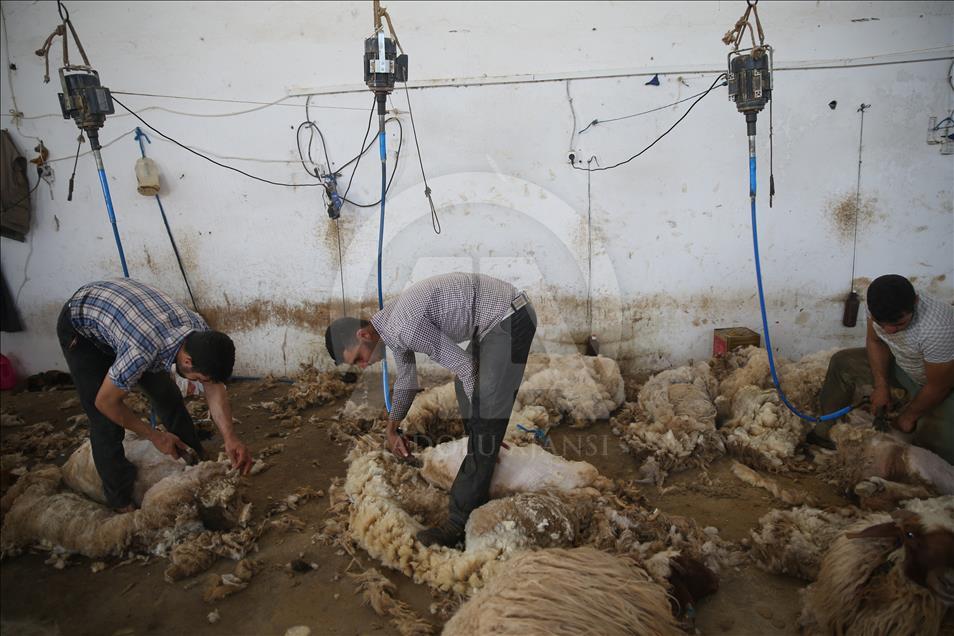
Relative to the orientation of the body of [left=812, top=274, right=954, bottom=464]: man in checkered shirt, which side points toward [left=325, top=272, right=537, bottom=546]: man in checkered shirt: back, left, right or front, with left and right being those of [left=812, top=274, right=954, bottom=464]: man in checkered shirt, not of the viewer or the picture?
front

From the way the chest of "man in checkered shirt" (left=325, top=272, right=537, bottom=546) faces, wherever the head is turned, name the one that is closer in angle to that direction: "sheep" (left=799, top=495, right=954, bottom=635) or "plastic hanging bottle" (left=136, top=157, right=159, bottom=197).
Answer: the plastic hanging bottle

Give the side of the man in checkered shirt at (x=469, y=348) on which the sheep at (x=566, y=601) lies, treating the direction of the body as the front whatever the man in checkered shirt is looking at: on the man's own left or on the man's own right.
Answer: on the man's own left

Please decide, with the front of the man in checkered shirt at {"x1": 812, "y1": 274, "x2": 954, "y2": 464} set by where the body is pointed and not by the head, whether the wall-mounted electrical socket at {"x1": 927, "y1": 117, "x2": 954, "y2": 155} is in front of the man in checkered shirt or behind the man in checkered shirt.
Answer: behind

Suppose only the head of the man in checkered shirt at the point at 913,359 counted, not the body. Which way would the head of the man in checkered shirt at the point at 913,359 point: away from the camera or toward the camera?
toward the camera

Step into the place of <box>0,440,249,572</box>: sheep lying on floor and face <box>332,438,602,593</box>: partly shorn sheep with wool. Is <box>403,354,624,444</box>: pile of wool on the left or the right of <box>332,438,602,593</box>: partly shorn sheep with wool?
left

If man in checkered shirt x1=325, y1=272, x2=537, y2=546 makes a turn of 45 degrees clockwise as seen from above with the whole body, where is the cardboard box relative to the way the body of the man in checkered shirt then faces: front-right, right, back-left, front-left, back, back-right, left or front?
right

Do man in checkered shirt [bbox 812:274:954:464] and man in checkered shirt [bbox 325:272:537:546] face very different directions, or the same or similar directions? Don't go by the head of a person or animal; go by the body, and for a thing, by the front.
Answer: same or similar directions

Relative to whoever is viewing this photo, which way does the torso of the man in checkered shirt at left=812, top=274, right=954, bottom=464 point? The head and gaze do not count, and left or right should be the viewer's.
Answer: facing the viewer and to the left of the viewer

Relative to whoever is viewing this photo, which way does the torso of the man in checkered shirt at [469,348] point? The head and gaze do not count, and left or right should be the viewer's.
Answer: facing to the left of the viewer

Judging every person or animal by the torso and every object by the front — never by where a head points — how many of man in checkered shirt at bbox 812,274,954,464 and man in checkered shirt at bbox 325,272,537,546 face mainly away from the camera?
0

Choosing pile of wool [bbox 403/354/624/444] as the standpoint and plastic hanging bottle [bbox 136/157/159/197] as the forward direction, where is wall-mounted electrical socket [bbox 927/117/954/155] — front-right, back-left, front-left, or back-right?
back-right

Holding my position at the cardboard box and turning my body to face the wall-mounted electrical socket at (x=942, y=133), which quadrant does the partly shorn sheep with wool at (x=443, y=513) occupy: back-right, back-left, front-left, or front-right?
back-right

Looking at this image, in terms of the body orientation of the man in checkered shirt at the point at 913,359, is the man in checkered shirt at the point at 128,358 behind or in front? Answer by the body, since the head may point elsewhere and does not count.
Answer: in front
